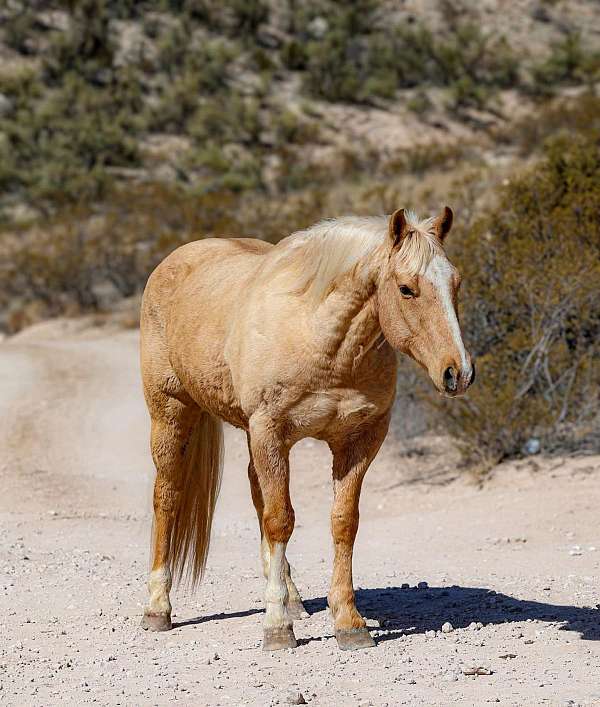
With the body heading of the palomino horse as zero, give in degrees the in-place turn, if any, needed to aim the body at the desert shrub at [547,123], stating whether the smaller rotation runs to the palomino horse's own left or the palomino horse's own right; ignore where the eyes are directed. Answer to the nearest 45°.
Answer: approximately 135° to the palomino horse's own left

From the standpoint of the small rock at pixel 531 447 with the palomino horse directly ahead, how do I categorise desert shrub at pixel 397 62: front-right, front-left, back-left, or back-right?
back-right

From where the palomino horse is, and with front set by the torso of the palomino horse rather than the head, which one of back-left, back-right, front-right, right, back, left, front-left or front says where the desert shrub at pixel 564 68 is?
back-left

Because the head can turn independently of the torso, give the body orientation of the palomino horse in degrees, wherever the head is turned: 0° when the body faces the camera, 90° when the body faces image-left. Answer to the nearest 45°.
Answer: approximately 315°

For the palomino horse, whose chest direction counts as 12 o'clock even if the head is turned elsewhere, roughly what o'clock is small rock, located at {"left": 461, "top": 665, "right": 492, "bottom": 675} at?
The small rock is roughly at 12 o'clock from the palomino horse.

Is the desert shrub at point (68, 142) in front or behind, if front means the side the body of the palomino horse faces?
behind

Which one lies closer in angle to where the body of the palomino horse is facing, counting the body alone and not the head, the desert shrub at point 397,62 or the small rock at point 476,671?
the small rock

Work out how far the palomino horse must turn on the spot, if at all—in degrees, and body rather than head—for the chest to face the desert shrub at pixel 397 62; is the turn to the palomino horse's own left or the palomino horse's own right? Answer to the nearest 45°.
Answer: approximately 135° to the palomino horse's own left

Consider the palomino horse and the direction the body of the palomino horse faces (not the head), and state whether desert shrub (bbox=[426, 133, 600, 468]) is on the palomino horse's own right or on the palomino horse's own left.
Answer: on the palomino horse's own left

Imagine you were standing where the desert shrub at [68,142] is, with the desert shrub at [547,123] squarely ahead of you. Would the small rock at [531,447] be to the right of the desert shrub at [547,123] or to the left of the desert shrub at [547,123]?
right
